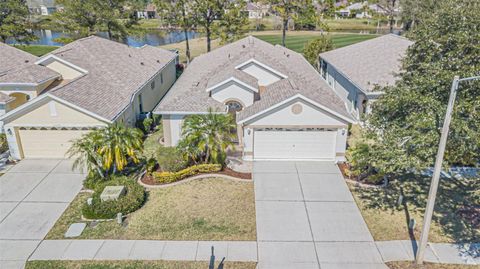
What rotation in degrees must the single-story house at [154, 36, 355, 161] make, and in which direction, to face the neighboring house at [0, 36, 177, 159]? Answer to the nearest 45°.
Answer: approximately 90° to its right

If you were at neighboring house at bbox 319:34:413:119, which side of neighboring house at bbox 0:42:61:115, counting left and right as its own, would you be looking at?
left

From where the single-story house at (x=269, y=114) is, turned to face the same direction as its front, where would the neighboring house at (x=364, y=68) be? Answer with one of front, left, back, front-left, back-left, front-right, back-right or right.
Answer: back-left

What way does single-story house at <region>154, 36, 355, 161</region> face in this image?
toward the camera

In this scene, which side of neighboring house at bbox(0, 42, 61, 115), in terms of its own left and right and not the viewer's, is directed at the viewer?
front

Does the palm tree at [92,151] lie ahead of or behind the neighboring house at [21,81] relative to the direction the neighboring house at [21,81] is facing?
ahead

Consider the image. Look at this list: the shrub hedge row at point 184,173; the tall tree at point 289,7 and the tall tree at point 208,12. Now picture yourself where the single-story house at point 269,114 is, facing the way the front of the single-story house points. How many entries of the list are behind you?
2

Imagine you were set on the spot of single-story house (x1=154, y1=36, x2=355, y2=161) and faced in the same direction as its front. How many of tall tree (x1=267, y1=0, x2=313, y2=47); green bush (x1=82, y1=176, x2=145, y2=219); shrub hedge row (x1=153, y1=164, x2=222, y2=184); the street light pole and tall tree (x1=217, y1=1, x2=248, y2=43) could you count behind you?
2

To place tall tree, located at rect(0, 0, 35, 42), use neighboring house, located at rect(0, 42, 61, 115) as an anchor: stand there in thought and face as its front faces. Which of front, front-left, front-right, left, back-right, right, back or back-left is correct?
back

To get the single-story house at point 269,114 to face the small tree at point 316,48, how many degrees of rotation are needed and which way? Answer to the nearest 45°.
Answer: approximately 180°

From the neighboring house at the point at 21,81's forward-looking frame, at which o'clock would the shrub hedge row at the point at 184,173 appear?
The shrub hedge row is roughly at 11 o'clock from the neighboring house.

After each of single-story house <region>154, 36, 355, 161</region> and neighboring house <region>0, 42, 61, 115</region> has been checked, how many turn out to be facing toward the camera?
2

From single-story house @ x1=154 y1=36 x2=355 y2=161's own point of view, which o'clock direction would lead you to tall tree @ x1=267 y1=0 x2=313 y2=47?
The tall tree is roughly at 6 o'clock from the single-story house.

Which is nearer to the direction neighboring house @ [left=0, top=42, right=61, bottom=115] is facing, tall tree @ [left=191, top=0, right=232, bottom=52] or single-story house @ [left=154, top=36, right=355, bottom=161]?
the single-story house

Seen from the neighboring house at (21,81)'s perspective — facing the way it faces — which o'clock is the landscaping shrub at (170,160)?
The landscaping shrub is roughly at 11 o'clock from the neighboring house.

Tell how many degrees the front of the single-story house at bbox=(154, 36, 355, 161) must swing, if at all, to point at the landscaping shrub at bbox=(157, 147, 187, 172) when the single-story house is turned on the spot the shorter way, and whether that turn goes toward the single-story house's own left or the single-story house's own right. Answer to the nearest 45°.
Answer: approximately 45° to the single-story house's own right

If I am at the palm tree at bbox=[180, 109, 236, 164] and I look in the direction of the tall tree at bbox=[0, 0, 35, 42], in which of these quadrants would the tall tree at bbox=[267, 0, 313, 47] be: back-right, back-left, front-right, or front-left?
front-right
